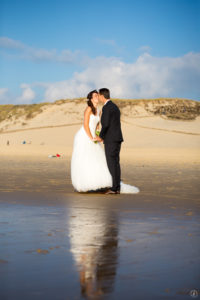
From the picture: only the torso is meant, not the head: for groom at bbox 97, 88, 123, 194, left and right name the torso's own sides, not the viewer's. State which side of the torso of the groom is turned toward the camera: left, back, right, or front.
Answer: left

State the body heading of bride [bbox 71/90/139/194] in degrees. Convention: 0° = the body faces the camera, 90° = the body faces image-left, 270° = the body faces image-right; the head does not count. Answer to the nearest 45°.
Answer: approximately 315°
